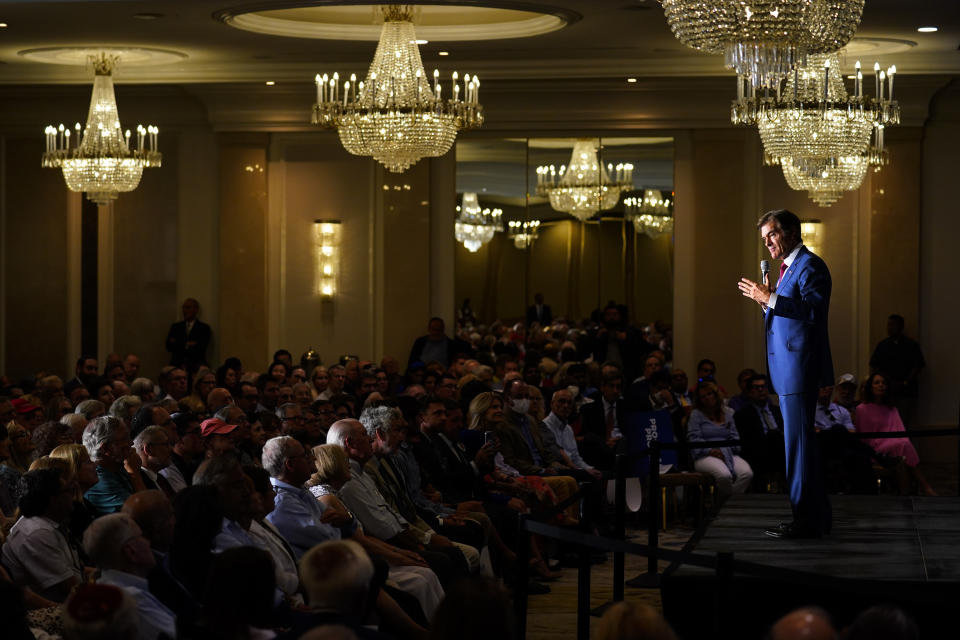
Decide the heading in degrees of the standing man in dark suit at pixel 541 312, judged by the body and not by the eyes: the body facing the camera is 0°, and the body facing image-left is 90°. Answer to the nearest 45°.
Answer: approximately 0°

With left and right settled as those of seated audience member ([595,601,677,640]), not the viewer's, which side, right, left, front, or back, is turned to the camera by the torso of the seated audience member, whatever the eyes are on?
back

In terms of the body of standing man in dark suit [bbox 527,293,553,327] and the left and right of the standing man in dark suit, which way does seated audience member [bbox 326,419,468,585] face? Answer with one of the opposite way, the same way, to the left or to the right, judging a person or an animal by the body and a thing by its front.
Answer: to the left

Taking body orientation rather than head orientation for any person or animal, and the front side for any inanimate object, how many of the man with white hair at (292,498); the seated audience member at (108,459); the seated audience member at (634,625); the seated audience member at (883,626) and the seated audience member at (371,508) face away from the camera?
2

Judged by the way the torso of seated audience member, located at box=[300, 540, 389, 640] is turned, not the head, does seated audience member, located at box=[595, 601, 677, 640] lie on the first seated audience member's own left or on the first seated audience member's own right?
on the first seated audience member's own right

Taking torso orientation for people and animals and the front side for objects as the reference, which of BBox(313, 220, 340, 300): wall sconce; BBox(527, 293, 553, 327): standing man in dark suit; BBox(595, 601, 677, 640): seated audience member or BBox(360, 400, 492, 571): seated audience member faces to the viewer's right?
BBox(360, 400, 492, 571): seated audience member

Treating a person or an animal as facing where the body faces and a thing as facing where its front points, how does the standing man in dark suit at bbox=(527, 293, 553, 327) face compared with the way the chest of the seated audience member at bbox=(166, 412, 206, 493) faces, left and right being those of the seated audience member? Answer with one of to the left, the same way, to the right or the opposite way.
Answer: to the right

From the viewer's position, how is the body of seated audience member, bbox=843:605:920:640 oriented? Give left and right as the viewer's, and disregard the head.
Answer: facing away from the viewer

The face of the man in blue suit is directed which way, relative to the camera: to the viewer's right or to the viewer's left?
to the viewer's left

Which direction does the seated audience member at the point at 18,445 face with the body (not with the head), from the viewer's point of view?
to the viewer's right

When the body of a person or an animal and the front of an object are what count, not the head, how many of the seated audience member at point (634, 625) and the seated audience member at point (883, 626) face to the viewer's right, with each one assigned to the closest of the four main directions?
0

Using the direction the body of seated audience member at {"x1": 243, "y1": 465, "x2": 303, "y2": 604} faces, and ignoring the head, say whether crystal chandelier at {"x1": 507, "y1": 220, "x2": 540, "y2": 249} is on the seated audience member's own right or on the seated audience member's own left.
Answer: on the seated audience member's own left

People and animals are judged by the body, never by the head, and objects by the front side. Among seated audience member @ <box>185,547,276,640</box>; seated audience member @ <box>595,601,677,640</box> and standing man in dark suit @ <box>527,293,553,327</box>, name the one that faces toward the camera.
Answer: the standing man in dark suit

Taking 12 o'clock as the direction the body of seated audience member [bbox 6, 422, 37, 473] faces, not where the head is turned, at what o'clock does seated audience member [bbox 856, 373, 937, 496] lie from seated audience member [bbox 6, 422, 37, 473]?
seated audience member [bbox 856, 373, 937, 496] is roughly at 11 o'clock from seated audience member [bbox 6, 422, 37, 473].

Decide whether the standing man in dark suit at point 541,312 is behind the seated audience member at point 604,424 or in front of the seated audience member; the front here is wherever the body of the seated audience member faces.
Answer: behind

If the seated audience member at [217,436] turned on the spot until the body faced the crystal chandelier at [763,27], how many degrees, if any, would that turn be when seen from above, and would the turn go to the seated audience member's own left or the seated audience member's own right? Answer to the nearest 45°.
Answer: approximately 45° to the seated audience member's own right

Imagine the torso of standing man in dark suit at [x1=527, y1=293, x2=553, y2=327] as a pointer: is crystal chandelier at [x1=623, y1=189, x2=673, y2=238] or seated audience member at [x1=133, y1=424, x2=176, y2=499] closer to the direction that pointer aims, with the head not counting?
the seated audience member

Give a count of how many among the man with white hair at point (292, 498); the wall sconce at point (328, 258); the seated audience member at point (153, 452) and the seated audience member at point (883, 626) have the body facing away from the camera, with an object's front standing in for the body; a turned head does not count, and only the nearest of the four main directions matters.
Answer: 1

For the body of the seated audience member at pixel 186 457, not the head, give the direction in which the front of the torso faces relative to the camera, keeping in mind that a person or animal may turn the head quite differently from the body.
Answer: to the viewer's right

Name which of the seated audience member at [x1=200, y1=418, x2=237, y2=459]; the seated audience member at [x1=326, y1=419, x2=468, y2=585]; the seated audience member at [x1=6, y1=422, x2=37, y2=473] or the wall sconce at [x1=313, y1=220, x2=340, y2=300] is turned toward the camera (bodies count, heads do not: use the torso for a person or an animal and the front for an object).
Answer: the wall sconce
